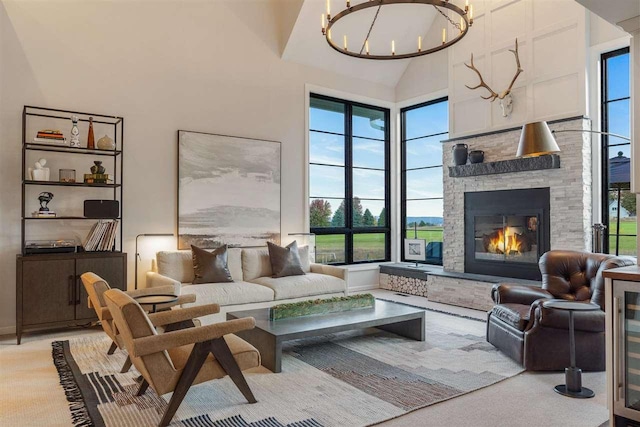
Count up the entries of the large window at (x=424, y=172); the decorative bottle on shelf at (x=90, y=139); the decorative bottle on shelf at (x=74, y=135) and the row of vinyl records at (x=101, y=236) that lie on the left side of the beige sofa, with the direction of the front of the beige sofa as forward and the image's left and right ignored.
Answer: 1

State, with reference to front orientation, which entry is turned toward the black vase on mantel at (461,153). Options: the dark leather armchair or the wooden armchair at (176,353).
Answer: the wooden armchair

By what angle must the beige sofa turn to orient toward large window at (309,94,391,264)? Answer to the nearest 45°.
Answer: approximately 90° to its left

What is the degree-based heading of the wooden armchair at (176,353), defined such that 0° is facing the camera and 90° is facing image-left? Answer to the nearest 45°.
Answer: approximately 225°

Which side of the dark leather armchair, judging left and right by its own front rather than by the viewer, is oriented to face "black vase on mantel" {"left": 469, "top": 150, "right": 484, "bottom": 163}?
right

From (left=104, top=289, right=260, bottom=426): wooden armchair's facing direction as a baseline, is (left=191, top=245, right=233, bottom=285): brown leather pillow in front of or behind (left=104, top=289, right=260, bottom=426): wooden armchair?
in front

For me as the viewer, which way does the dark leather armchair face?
facing the viewer and to the left of the viewer

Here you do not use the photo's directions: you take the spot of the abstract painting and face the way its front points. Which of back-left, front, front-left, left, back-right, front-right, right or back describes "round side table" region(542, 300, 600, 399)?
front

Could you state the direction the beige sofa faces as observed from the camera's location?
facing the viewer and to the right of the viewer

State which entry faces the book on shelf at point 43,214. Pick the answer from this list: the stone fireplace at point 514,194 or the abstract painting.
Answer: the stone fireplace

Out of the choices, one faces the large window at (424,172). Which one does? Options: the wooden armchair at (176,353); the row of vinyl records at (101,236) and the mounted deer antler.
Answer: the wooden armchair

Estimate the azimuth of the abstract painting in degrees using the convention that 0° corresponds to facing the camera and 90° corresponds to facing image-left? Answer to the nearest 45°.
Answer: approximately 315°

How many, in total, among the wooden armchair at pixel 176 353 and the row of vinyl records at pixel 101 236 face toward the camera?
1
